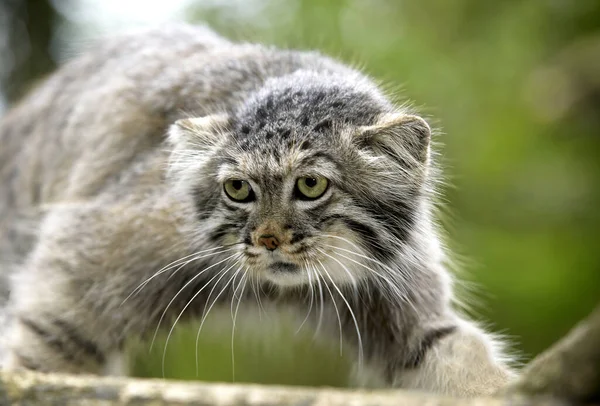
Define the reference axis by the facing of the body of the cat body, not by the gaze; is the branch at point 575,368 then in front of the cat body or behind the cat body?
in front

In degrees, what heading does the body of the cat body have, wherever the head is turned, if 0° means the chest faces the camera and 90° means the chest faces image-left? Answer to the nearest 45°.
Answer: approximately 315°
